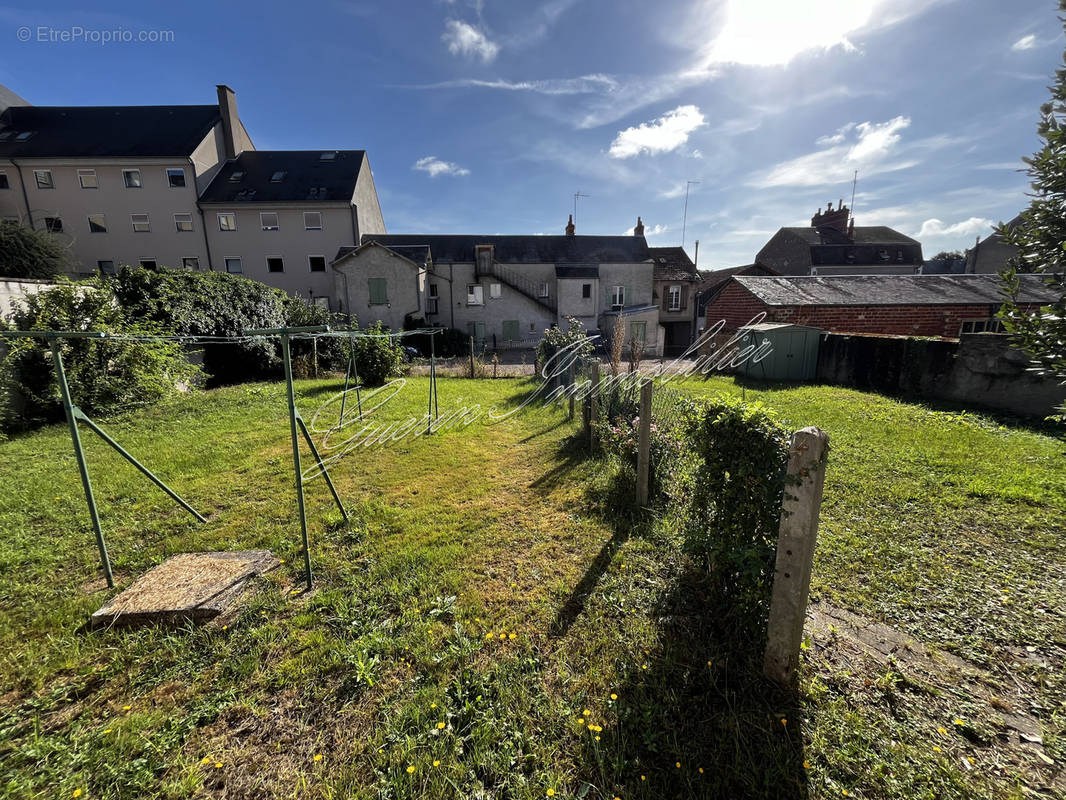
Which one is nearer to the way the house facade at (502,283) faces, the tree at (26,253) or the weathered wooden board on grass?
the weathered wooden board on grass

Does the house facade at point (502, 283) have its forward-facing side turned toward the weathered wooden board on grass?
yes

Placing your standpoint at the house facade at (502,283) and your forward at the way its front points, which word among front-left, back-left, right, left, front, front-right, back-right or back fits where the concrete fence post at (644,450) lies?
front

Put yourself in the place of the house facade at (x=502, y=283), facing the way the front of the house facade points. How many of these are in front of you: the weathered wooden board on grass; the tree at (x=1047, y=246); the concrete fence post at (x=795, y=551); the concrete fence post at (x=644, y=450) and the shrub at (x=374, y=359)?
5

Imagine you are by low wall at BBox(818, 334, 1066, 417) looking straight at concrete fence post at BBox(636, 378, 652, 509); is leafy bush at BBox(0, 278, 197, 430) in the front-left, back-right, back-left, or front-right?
front-right

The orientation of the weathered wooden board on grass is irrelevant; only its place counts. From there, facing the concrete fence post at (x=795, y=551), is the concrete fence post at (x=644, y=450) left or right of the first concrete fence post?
left

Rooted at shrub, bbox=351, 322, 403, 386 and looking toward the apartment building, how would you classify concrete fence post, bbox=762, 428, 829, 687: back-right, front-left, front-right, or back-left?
back-left

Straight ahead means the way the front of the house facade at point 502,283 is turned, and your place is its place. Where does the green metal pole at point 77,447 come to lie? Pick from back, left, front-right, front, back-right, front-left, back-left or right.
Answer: front

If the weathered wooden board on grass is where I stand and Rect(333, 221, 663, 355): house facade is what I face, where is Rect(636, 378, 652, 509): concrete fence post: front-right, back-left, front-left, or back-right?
front-right

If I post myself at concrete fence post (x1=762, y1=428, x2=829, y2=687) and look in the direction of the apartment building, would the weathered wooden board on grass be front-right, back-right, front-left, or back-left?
front-left

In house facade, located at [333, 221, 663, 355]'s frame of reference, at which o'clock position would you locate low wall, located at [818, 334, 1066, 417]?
The low wall is roughly at 11 o'clock from the house facade.

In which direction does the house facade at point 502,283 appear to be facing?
toward the camera

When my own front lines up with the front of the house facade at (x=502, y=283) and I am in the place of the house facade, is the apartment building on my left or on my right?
on my right

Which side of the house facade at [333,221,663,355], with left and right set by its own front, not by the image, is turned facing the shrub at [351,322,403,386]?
front

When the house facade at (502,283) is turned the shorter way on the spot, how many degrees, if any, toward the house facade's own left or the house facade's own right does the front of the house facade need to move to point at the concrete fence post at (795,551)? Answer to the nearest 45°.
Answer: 0° — it already faces it

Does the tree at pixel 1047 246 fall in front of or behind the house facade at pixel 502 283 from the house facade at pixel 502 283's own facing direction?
in front

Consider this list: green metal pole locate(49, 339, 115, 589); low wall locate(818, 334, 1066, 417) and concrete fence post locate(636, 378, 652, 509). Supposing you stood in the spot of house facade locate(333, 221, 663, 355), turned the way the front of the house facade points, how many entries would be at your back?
0
